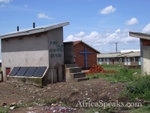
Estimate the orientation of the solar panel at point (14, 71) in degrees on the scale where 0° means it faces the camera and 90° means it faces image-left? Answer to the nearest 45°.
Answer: approximately 0°

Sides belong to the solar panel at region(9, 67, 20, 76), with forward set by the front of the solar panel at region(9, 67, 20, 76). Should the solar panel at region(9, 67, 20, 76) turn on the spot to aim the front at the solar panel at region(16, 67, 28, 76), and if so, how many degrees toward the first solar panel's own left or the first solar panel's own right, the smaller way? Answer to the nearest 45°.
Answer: approximately 45° to the first solar panel's own left

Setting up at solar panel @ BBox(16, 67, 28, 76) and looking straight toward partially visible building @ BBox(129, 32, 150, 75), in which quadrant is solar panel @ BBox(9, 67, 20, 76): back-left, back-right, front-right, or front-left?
back-left

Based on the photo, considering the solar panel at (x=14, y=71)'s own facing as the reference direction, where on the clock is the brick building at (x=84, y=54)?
The brick building is roughly at 7 o'clock from the solar panel.

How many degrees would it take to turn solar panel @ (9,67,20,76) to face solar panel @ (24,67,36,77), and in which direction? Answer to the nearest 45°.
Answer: approximately 45° to its left

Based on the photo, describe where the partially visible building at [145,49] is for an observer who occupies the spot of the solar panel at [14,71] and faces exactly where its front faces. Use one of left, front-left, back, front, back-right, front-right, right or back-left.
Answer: left

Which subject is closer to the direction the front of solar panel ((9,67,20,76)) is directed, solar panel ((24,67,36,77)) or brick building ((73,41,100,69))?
the solar panel
